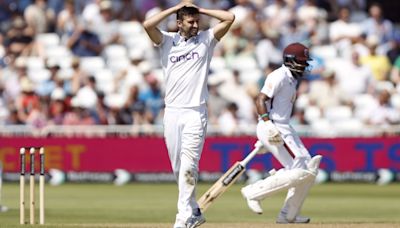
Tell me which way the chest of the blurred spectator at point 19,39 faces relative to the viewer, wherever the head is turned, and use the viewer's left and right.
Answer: facing the viewer

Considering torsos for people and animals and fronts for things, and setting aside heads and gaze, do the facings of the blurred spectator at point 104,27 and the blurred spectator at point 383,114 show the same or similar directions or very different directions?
same or similar directions

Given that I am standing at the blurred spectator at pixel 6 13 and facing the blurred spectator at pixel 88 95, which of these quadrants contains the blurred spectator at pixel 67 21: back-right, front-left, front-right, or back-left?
front-left

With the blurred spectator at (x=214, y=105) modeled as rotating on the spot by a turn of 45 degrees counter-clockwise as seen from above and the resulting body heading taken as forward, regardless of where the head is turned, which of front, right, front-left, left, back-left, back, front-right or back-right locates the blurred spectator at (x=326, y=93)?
front-left

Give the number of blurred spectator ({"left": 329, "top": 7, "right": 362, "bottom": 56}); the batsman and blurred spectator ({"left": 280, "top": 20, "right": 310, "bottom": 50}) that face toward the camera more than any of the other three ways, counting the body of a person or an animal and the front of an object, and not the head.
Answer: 2

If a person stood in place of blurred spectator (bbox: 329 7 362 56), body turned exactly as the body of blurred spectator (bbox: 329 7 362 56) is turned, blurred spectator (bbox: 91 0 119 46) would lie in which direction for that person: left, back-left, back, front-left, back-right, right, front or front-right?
right

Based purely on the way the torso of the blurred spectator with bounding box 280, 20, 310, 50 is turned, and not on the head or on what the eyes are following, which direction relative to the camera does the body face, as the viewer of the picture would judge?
toward the camera

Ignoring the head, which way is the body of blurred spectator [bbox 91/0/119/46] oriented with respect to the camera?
toward the camera

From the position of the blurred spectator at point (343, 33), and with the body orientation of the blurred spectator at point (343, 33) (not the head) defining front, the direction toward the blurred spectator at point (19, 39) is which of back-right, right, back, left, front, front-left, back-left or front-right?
right

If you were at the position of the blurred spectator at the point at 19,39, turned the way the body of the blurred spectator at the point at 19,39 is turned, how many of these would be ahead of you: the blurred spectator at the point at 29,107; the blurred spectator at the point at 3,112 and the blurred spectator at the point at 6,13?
2

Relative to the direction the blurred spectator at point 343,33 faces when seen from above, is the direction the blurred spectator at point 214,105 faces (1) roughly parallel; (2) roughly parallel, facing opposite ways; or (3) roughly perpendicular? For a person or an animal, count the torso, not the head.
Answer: roughly parallel

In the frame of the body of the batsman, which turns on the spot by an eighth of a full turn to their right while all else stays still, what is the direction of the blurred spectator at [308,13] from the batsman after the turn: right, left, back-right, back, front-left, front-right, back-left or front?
back-left

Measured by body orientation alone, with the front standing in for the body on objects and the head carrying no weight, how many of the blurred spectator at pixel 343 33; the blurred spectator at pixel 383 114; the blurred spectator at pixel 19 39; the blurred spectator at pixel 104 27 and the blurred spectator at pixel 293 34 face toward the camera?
5

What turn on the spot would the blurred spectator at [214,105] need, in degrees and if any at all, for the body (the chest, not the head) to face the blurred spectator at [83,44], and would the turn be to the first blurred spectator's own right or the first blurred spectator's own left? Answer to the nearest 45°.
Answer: approximately 135° to the first blurred spectator's own right

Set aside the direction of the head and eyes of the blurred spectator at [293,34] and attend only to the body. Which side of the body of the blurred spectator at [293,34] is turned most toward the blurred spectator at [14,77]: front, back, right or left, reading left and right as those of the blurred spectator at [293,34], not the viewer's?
right
